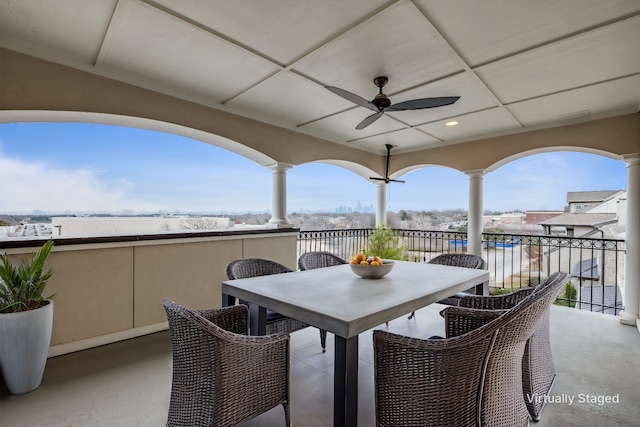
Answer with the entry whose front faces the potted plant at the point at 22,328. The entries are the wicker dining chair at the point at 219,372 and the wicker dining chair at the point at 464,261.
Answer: the wicker dining chair at the point at 464,261

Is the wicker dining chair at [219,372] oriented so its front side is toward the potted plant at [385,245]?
yes

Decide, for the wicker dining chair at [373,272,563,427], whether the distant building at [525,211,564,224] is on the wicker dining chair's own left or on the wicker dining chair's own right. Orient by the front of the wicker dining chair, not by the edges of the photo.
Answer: on the wicker dining chair's own right

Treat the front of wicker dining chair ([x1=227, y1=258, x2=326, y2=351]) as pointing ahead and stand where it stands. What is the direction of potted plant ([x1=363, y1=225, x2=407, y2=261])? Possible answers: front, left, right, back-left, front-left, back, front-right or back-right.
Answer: left

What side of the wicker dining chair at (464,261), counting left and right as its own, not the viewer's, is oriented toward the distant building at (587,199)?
back

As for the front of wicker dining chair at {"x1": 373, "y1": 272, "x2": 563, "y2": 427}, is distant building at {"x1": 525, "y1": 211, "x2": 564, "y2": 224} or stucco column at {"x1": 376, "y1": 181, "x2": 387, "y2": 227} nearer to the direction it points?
the stucco column

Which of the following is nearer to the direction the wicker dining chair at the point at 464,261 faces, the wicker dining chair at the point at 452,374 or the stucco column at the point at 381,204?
the wicker dining chair

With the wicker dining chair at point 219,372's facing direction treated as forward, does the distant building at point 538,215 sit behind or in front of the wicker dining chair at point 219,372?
in front

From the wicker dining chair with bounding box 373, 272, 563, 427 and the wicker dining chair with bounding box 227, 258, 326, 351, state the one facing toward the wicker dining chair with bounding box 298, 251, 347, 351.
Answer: the wicker dining chair with bounding box 373, 272, 563, 427

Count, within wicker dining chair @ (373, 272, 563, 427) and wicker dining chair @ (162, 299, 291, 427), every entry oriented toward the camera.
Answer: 0

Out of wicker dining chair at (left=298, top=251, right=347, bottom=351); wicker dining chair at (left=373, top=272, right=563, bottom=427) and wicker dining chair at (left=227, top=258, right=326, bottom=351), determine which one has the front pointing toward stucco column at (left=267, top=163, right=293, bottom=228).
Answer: wicker dining chair at (left=373, top=272, right=563, bottom=427)
